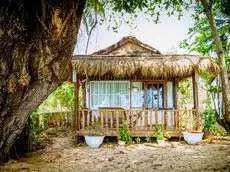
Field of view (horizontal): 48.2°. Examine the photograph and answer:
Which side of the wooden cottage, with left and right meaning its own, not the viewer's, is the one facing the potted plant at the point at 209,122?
left

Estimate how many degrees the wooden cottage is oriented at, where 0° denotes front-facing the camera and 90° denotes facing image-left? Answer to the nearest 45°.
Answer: approximately 0°

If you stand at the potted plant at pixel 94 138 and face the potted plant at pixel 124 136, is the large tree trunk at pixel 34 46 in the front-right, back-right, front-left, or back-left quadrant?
back-right
